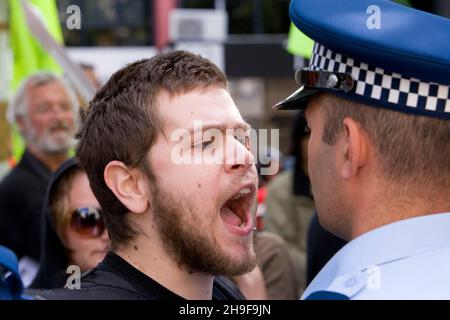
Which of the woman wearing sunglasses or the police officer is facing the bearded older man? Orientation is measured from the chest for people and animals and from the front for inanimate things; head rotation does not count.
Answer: the police officer

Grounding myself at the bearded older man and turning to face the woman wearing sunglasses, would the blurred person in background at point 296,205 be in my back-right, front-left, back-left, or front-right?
front-left

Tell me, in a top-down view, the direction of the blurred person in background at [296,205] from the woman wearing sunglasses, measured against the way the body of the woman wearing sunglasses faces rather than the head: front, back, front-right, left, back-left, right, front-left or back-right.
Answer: left

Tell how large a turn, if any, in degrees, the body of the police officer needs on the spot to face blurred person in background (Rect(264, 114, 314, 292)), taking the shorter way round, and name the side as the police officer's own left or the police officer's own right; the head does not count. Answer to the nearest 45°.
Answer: approximately 45° to the police officer's own right

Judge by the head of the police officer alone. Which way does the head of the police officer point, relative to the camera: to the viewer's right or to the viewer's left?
to the viewer's left

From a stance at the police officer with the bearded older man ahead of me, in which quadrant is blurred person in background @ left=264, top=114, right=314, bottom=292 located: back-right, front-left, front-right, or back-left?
front-right

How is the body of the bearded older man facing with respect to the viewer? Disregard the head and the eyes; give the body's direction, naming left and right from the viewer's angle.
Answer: facing the viewer and to the right of the viewer

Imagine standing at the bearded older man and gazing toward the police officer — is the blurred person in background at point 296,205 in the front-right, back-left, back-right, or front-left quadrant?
front-left

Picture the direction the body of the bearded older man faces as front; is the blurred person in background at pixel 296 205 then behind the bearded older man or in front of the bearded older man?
in front

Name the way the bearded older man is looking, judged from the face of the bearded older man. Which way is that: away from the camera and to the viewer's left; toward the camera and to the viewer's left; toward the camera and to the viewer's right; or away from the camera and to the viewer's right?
toward the camera and to the viewer's right

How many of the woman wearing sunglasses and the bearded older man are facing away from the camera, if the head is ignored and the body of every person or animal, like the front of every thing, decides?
0

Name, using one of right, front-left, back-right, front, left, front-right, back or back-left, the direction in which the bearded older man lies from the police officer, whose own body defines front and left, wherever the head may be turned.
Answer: front

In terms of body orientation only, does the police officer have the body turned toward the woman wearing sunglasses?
yes

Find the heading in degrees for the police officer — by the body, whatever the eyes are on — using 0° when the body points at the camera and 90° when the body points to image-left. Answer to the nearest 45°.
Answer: approximately 135°
